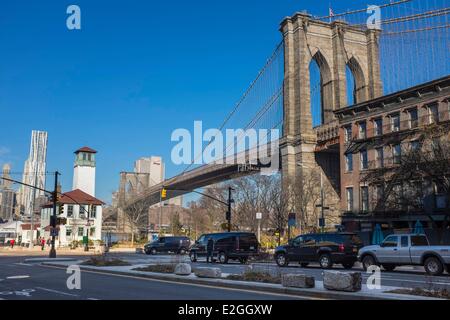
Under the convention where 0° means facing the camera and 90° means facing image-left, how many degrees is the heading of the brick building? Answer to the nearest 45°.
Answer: approximately 45°

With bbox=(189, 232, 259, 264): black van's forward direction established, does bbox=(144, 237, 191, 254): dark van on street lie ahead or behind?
ahead

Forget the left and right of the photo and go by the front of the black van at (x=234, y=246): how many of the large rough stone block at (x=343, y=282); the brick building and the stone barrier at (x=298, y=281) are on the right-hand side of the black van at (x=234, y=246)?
1

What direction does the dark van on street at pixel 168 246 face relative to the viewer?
to the viewer's left

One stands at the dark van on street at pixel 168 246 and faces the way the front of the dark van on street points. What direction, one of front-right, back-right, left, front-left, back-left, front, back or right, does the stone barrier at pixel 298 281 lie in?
left

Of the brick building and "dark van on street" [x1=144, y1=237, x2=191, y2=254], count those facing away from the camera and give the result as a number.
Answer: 0

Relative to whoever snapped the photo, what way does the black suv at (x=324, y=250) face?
facing away from the viewer and to the left of the viewer

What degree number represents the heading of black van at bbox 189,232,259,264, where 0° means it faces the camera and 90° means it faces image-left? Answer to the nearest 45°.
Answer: approximately 135°

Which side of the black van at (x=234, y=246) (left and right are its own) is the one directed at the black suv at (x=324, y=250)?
back

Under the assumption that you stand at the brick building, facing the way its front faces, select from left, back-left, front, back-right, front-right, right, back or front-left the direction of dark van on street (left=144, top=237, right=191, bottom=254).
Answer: front-right

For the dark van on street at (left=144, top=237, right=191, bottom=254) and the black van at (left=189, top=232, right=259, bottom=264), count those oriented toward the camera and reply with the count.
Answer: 0

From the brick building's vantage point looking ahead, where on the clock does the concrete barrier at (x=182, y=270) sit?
The concrete barrier is roughly at 11 o'clock from the brick building.
